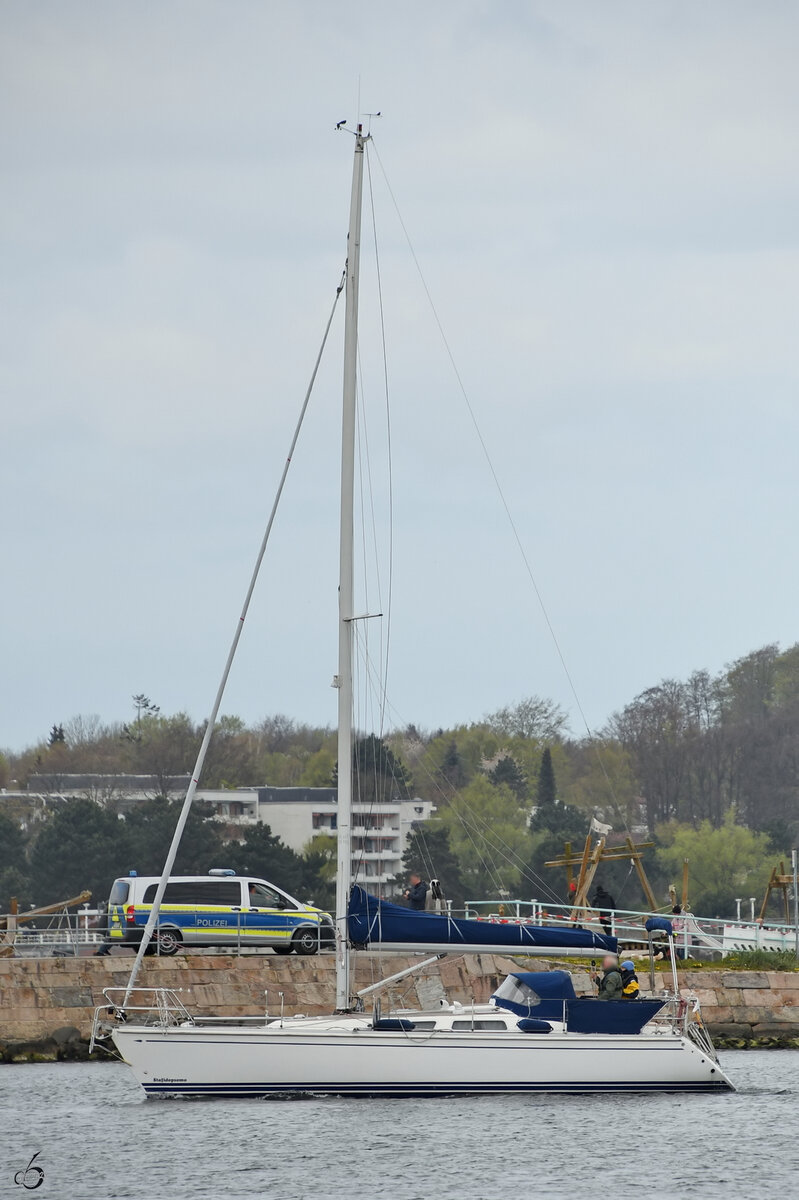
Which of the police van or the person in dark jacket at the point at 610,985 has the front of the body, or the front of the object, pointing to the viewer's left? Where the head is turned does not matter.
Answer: the person in dark jacket

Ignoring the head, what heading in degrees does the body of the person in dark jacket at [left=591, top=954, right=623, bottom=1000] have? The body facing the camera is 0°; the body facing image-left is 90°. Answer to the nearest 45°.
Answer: approximately 90°

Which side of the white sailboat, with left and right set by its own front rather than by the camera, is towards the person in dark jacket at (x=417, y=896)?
right

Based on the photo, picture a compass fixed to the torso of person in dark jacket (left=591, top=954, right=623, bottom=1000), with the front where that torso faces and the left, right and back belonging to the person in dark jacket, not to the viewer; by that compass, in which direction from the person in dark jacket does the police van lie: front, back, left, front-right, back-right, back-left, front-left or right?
front-right

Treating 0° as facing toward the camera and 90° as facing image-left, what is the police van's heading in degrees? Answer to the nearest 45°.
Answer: approximately 270°

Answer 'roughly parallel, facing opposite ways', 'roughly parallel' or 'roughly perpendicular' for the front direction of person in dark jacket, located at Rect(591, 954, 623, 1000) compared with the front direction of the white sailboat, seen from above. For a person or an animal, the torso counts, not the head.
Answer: roughly parallel

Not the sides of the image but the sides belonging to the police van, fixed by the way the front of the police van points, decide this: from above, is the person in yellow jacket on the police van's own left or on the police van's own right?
on the police van's own right

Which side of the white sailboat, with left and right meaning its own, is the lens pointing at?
left

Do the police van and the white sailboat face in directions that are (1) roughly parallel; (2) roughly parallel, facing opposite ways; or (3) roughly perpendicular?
roughly parallel, facing opposite ways

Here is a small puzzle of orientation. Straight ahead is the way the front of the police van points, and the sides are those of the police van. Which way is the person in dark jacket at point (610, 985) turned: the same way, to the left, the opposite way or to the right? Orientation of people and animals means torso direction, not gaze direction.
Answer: the opposite way

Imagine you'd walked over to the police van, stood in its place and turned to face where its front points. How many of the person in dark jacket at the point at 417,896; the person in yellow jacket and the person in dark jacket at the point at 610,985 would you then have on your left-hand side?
0
